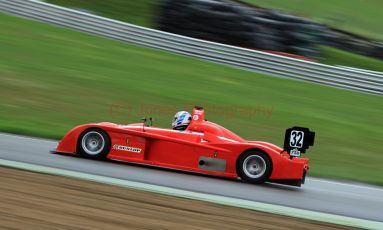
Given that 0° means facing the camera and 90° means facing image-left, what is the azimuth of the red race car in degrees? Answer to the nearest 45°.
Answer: approximately 90°
